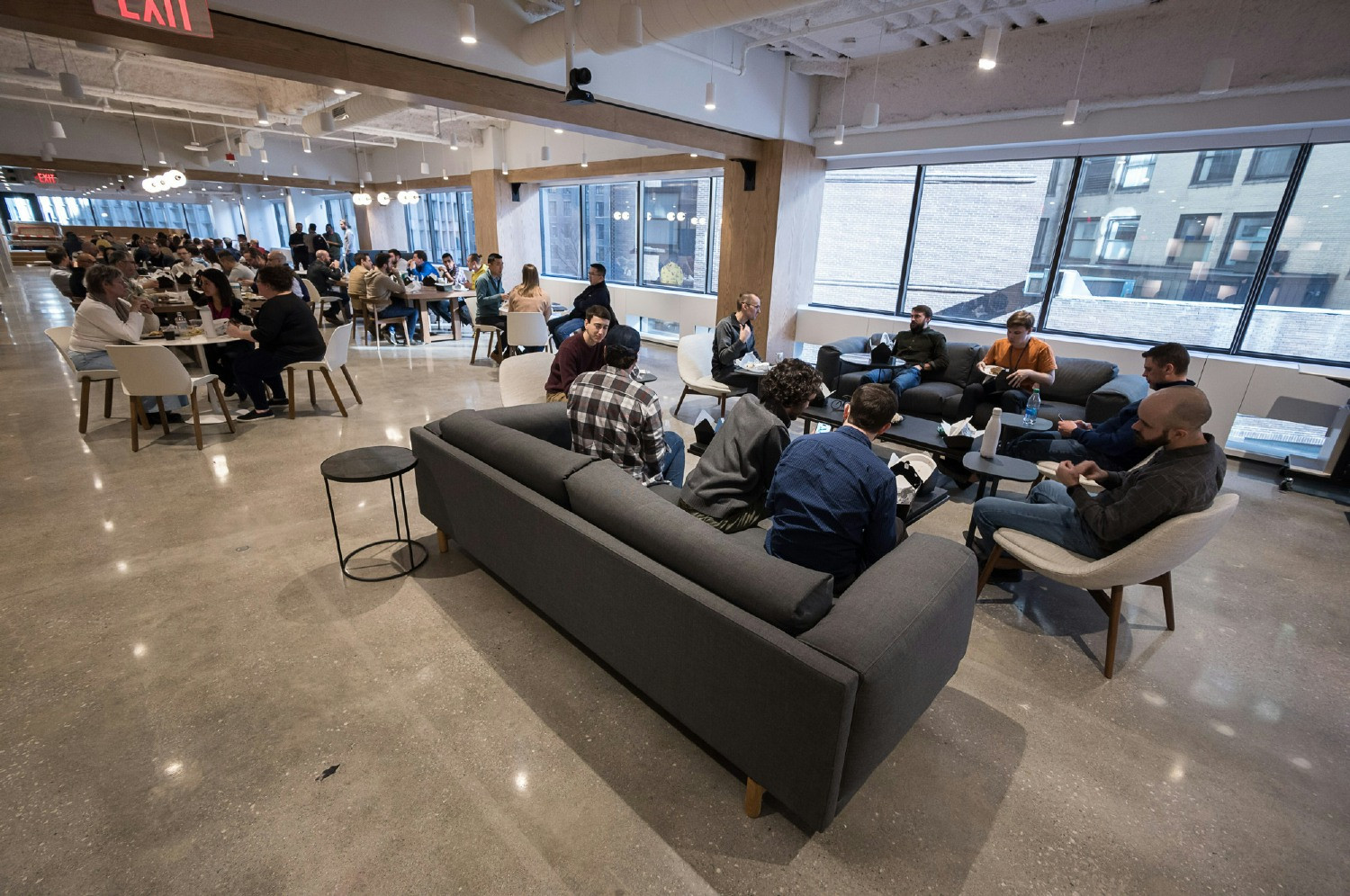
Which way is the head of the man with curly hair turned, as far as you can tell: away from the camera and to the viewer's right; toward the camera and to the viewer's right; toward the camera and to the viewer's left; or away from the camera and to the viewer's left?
away from the camera and to the viewer's right

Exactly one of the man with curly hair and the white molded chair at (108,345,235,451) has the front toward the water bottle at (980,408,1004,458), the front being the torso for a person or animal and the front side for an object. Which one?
the man with curly hair

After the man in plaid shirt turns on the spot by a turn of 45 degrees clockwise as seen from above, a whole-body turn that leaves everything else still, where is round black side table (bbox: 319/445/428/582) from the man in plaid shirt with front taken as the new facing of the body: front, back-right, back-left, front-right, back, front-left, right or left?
back

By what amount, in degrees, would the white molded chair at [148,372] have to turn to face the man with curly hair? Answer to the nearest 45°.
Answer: approximately 90° to its right

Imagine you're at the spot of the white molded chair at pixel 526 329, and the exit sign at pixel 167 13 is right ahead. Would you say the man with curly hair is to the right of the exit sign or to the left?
left

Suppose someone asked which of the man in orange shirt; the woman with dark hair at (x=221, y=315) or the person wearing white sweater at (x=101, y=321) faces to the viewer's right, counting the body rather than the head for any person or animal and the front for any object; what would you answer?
the person wearing white sweater

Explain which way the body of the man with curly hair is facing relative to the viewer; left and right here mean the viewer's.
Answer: facing away from the viewer and to the right of the viewer

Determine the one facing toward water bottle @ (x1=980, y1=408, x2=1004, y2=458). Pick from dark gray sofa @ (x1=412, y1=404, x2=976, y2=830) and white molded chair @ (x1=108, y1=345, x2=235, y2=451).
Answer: the dark gray sofa

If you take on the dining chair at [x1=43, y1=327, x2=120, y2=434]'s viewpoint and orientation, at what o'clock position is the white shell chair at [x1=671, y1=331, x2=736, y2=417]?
The white shell chair is roughly at 1 o'clock from the dining chair.

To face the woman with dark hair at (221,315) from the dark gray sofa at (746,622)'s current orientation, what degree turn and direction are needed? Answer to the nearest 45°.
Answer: approximately 90° to its left
